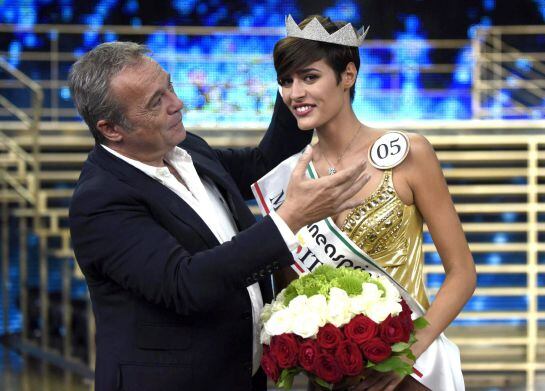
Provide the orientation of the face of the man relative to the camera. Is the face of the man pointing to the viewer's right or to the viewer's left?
to the viewer's right

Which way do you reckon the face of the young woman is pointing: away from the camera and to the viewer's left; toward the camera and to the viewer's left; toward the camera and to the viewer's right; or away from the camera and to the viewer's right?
toward the camera and to the viewer's left

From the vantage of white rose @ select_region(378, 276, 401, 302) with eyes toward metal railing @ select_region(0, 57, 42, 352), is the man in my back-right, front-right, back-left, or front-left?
front-left

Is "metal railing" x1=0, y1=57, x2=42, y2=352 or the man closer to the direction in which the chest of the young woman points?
the man

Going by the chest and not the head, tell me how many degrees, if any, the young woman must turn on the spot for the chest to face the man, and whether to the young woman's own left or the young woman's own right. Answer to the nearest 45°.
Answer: approximately 45° to the young woman's own right

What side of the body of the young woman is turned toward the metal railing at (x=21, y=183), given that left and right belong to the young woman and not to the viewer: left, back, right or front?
right

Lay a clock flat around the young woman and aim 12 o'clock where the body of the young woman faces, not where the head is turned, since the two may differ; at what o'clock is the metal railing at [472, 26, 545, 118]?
The metal railing is roughly at 5 o'clock from the young woman.
